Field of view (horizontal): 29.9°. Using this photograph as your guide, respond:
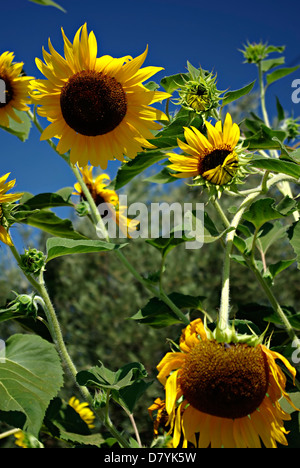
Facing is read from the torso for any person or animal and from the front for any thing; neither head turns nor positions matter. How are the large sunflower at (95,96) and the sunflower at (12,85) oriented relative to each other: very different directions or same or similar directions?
same or similar directions

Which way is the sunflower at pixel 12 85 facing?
toward the camera

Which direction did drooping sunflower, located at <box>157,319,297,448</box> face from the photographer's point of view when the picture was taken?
facing the viewer

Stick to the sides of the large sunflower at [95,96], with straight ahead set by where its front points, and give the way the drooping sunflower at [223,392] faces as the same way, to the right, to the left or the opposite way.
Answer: the same way

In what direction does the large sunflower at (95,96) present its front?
toward the camera

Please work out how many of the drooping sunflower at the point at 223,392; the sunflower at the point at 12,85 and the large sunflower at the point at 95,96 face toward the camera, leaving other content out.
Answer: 3

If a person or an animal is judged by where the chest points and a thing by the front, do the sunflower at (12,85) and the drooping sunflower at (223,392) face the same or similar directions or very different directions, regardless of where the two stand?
same or similar directions

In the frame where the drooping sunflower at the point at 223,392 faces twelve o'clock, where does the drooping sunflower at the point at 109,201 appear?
the drooping sunflower at the point at 109,201 is roughly at 5 o'clock from the drooping sunflower at the point at 223,392.
